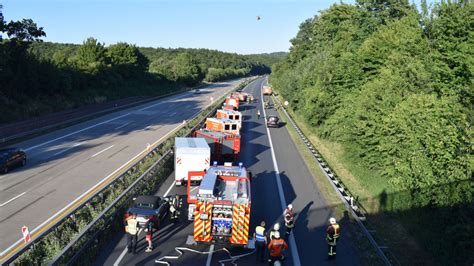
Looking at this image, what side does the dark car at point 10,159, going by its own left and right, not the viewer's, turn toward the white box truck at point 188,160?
left

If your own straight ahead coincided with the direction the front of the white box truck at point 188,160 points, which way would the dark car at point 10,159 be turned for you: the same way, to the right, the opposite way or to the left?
the opposite way

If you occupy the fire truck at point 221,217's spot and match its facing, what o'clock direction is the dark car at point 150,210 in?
The dark car is roughly at 10 o'clock from the fire truck.

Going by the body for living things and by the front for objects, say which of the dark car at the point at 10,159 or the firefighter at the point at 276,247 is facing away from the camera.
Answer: the firefighter

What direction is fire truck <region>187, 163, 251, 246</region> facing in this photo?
away from the camera

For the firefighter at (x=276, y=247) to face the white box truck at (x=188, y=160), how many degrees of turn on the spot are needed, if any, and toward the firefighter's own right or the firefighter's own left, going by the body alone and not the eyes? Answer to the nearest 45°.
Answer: approximately 45° to the firefighter's own left

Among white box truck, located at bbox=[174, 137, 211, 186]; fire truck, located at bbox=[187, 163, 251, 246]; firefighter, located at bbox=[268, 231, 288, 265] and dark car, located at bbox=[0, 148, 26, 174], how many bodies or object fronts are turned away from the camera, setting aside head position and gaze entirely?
3

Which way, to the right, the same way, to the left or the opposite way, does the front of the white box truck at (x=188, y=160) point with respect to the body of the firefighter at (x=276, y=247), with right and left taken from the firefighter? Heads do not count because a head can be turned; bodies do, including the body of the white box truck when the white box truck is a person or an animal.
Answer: the same way

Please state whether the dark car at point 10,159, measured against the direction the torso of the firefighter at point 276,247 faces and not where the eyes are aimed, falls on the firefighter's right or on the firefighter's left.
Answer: on the firefighter's left

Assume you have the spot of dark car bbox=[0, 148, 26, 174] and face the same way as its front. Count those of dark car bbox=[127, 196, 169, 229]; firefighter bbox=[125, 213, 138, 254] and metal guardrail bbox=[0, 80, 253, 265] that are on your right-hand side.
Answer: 0

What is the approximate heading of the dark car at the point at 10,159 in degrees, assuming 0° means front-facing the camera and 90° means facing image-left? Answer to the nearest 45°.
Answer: approximately 45°

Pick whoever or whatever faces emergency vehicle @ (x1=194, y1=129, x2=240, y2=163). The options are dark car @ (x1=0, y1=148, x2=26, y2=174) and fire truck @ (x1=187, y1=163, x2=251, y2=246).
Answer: the fire truck

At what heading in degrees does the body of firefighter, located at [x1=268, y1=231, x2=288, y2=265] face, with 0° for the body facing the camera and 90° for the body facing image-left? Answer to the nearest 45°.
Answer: approximately 180°

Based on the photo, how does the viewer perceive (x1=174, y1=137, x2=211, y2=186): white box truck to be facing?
facing away from the viewer

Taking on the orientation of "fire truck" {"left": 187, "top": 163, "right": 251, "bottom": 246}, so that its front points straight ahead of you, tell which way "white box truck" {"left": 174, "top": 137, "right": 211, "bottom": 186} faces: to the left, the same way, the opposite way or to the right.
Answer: the same way
